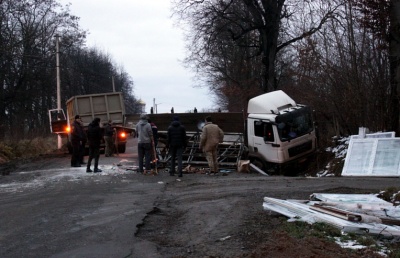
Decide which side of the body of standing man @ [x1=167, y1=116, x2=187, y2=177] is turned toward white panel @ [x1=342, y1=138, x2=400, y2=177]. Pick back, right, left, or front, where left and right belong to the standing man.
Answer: right

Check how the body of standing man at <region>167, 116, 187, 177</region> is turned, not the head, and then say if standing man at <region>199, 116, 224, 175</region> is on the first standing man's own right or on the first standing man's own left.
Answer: on the first standing man's own right

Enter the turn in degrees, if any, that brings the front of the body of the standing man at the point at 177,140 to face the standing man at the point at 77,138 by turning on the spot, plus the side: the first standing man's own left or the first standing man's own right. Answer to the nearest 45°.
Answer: approximately 45° to the first standing man's own left

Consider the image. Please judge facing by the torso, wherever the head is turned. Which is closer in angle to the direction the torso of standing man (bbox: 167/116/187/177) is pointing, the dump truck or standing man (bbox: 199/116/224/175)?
the dump truck

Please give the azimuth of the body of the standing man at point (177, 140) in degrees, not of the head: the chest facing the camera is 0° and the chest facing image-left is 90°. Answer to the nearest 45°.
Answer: approximately 180°

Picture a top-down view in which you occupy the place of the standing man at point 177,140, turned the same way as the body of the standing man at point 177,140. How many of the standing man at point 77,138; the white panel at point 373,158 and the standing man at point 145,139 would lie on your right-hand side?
1

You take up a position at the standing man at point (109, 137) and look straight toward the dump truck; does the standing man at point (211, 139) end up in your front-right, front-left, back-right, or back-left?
back-right

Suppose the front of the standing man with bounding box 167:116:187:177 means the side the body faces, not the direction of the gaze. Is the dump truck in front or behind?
in front

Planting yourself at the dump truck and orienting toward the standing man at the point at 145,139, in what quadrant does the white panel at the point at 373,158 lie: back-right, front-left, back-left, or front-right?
front-left

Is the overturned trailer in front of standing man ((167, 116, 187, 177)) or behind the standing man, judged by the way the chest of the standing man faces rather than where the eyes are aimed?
in front

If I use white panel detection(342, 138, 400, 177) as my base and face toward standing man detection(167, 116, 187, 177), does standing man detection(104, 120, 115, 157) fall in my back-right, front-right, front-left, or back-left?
front-right

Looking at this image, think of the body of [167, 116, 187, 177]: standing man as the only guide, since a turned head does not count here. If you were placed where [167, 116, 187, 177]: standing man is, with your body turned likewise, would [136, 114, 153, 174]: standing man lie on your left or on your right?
on your left
